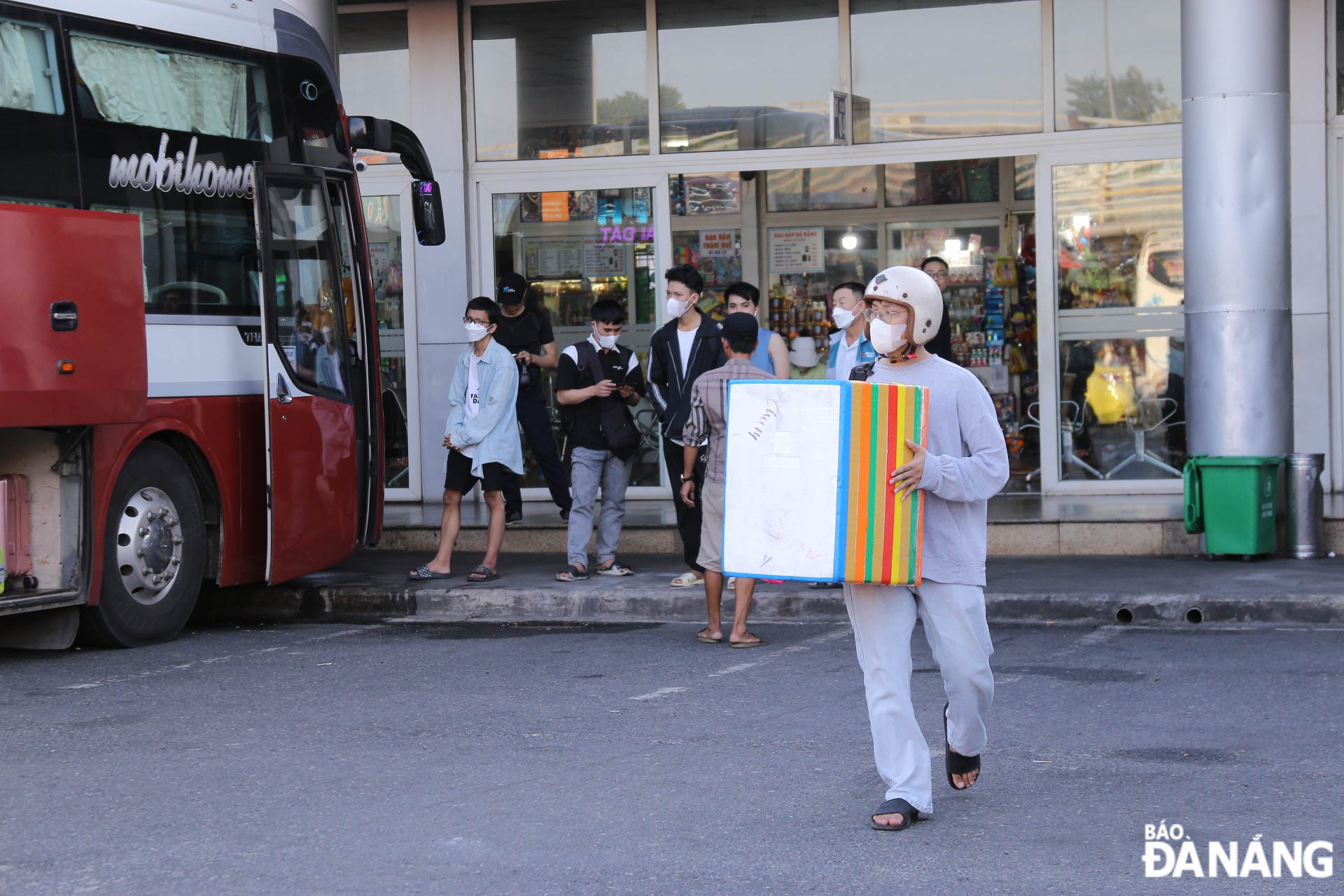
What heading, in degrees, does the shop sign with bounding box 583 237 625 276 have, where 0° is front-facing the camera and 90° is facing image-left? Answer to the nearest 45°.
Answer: approximately 0°

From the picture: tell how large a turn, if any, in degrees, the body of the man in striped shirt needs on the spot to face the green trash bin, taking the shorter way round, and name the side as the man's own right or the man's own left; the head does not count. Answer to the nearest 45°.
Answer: approximately 45° to the man's own right

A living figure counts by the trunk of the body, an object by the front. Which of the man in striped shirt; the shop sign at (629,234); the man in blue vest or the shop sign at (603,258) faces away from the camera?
the man in striped shirt

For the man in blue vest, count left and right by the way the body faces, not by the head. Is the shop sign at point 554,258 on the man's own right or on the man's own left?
on the man's own right

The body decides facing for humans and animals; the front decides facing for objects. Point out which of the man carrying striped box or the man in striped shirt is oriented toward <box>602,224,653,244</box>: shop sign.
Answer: the man in striped shirt

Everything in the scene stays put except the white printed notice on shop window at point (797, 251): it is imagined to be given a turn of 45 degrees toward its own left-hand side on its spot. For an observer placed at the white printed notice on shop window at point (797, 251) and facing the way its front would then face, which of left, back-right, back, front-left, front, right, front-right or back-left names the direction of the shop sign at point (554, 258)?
right

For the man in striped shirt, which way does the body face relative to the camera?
away from the camera

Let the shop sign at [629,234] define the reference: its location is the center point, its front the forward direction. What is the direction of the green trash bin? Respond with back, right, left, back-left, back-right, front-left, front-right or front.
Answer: front-left

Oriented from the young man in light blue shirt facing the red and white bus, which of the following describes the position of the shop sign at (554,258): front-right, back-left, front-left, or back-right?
back-right

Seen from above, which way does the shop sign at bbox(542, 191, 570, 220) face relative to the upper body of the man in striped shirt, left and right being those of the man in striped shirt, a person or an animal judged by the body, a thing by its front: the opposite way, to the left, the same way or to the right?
the opposite way
